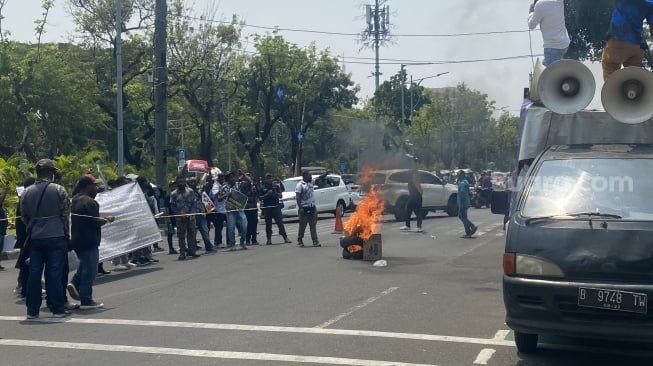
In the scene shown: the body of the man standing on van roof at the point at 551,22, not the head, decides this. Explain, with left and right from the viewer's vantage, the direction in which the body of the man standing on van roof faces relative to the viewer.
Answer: facing away from the viewer and to the left of the viewer

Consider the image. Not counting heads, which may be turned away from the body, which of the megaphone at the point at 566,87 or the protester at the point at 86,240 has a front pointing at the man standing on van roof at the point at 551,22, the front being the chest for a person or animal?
the protester

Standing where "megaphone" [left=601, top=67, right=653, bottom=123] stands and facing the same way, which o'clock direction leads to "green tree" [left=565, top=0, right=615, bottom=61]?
The green tree is roughly at 6 o'clock from the megaphone.

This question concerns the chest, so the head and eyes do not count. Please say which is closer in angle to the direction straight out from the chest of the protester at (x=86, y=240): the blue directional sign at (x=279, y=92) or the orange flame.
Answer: the orange flame

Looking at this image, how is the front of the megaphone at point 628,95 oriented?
toward the camera

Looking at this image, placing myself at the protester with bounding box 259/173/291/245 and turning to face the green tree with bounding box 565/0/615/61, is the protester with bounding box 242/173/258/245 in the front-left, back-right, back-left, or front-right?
back-left

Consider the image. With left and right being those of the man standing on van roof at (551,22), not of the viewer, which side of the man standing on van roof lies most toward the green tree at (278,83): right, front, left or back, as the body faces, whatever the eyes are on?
front

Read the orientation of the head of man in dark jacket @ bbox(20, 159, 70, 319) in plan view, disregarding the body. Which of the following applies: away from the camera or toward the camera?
away from the camera

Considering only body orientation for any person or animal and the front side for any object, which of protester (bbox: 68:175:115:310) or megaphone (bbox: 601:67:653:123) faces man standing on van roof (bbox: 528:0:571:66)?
the protester

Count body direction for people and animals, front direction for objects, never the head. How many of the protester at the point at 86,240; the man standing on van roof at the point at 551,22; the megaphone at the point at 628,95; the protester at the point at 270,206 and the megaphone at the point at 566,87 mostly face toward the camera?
3

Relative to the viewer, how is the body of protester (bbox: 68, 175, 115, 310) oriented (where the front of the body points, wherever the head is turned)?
to the viewer's right

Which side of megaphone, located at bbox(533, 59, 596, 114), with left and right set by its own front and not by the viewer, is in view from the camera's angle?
front

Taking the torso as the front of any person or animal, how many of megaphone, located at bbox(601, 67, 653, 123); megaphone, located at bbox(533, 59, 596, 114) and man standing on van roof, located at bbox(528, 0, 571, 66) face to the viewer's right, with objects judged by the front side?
0
